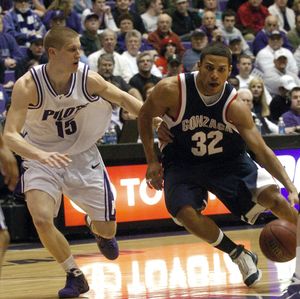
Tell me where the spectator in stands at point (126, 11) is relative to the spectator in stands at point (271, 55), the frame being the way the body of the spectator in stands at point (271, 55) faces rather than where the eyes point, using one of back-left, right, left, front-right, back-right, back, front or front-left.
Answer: right

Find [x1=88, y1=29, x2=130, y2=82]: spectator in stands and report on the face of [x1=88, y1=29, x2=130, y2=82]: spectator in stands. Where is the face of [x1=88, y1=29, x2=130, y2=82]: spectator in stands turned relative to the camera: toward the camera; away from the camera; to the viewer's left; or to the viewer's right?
toward the camera

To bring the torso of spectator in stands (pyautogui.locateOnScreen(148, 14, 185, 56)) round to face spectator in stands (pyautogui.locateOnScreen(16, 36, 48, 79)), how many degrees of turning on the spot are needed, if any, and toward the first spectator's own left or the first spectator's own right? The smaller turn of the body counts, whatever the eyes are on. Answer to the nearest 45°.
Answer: approximately 45° to the first spectator's own right

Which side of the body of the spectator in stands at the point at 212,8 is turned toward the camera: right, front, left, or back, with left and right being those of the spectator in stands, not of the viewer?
front

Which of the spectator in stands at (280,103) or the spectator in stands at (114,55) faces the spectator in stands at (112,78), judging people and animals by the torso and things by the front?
the spectator in stands at (114,55)

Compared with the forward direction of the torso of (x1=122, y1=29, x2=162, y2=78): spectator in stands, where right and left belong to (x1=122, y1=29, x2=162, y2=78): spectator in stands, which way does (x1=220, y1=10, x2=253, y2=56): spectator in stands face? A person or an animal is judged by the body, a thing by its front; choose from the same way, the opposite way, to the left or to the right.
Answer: the same way

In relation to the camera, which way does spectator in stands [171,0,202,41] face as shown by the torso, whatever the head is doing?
toward the camera

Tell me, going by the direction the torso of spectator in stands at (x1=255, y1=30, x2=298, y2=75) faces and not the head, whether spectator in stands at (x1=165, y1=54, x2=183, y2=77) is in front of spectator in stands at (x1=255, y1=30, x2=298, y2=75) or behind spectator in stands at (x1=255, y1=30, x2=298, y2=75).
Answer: in front

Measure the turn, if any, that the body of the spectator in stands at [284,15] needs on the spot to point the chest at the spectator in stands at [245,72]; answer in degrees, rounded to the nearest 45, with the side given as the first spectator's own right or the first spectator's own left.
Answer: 0° — they already face them

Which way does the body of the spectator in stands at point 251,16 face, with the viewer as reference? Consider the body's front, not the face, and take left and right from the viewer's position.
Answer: facing the viewer

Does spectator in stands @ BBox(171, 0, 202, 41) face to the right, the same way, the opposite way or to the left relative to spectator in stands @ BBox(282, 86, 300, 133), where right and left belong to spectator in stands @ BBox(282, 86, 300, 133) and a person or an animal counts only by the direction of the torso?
the same way

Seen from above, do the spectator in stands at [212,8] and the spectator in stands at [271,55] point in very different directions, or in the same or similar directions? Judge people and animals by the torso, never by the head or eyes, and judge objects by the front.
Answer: same or similar directions

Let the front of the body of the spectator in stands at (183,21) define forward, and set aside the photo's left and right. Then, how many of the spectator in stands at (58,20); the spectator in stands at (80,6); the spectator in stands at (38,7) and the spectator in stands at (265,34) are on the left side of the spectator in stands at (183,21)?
1

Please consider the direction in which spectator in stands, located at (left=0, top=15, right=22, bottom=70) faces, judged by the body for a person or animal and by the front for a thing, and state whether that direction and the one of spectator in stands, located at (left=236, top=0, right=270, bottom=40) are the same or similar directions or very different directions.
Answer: same or similar directions

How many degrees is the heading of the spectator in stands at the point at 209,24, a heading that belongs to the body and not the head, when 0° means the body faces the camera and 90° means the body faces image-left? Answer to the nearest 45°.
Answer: approximately 0°

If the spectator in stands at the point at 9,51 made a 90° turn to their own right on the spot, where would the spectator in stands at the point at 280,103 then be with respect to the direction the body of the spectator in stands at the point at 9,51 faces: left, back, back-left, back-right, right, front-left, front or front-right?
back

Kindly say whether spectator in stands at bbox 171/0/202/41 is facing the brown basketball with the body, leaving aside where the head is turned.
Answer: yes

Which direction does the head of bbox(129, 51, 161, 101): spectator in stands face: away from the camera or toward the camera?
toward the camera
